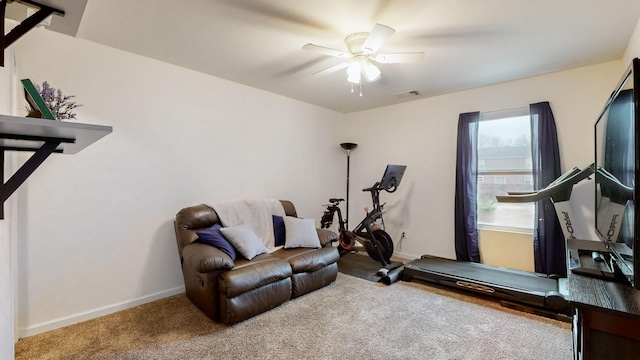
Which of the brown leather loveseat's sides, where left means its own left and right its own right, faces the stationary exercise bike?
left

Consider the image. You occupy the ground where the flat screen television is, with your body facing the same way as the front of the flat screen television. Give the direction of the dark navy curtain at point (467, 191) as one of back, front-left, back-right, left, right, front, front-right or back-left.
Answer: front-right

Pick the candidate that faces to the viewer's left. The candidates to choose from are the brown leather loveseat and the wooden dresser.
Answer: the wooden dresser

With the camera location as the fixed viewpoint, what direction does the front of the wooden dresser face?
facing to the left of the viewer

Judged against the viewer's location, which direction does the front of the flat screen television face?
facing to the left of the viewer

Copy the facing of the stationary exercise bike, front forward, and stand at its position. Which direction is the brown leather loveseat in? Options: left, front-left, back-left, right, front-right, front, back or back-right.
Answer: right

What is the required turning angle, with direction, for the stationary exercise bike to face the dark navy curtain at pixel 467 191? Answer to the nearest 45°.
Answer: approximately 45° to its left

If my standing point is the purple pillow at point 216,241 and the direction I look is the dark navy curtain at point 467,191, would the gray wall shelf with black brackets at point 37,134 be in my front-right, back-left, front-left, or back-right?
back-right

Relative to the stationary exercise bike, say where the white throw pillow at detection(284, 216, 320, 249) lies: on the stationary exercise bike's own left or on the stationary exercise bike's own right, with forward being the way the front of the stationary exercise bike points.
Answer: on the stationary exercise bike's own right

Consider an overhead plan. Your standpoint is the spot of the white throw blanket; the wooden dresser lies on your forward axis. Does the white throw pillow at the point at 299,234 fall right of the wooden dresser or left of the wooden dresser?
left

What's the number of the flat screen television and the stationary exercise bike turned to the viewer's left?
1

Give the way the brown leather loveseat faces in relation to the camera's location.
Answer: facing the viewer and to the right of the viewer

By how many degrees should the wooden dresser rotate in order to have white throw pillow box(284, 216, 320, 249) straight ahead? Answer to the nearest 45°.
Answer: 0° — it already faces it

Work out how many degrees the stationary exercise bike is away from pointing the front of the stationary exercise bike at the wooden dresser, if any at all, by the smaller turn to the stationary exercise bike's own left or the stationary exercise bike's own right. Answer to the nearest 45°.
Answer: approximately 45° to the stationary exercise bike's own right
